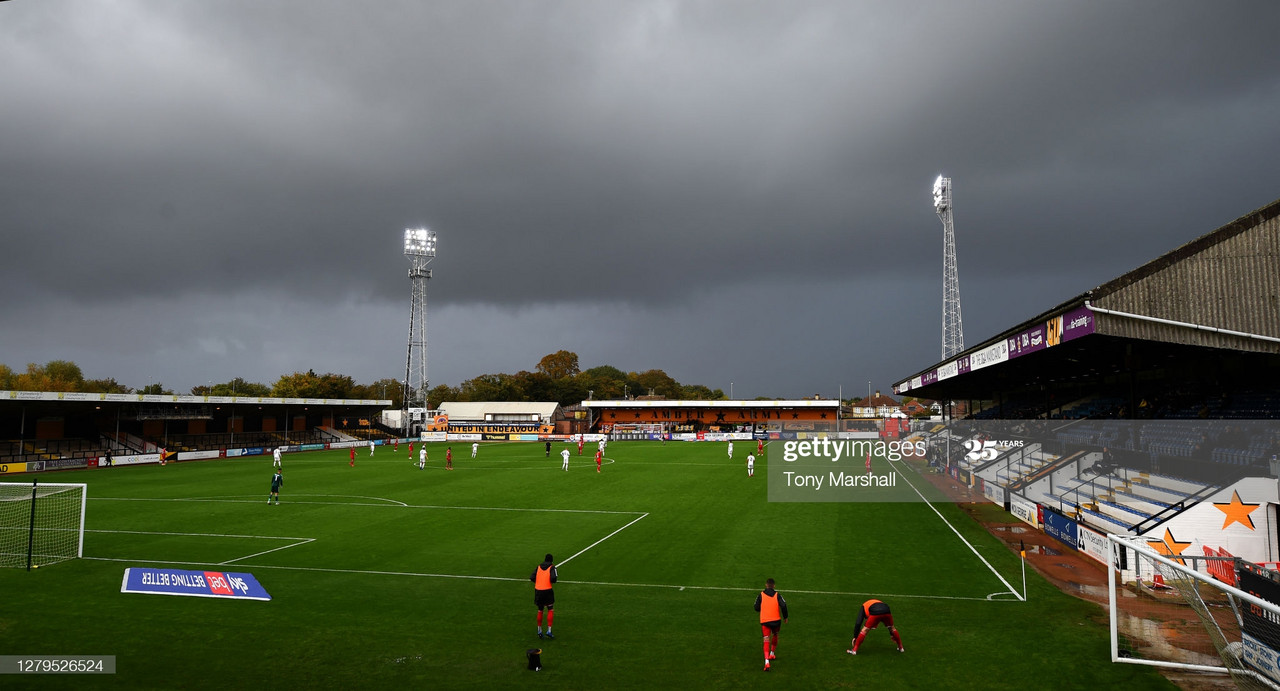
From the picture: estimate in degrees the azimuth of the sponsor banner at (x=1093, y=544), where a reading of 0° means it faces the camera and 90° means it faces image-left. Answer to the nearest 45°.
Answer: approximately 45°

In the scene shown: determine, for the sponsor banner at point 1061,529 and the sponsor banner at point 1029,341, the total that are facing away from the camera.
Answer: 0

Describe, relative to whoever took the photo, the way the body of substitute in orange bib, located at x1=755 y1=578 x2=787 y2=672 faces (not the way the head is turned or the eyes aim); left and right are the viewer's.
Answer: facing away from the viewer

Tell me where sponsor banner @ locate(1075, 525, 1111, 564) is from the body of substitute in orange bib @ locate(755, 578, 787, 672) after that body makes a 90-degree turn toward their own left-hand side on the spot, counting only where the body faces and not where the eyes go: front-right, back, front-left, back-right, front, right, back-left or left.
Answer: back-right

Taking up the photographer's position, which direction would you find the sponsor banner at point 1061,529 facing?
facing the viewer and to the left of the viewer

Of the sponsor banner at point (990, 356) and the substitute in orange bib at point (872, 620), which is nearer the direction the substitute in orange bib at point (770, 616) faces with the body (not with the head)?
the sponsor banner

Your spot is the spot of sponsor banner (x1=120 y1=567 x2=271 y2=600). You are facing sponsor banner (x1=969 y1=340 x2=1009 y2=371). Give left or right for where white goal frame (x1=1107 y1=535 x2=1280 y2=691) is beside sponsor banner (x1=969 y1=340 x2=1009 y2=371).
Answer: right

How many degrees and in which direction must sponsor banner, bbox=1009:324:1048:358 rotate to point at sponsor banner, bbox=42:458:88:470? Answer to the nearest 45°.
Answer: approximately 45° to its right

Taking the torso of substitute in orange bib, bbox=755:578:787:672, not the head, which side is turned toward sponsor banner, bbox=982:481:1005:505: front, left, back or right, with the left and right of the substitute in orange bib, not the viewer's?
front

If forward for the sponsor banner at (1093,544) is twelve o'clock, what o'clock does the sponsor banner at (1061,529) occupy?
the sponsor banner at (1061,529) is roughly at 4 o'clock from the sponsor banner at (1093,544).

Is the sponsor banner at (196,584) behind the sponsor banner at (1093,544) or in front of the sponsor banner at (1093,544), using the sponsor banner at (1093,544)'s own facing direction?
in front

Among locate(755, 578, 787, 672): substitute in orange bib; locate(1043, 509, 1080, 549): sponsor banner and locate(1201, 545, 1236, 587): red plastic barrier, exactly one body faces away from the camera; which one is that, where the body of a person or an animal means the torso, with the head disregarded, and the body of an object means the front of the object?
the substitute in orange bib
